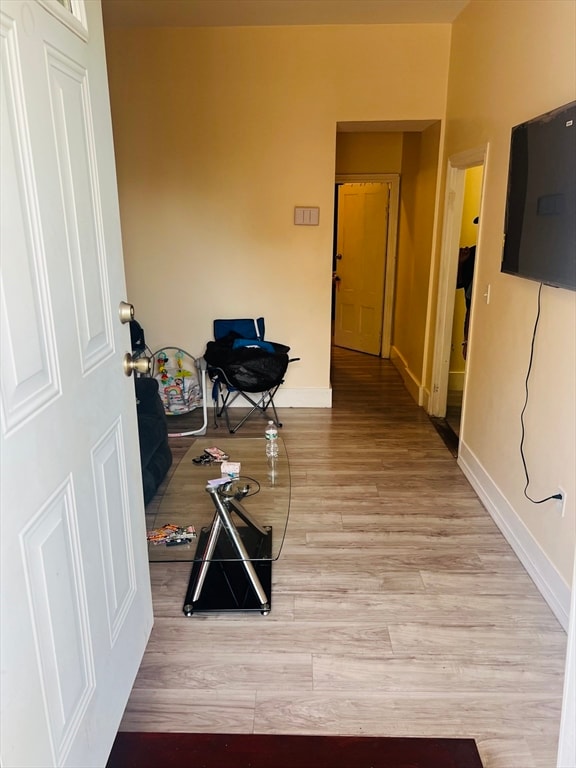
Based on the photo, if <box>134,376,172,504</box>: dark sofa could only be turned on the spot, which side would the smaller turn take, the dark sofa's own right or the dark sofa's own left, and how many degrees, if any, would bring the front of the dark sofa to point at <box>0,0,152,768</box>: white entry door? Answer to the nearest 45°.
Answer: approximately 90° to the dark sofa's own right

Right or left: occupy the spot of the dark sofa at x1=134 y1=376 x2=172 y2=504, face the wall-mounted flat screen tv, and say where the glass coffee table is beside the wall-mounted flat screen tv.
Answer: right

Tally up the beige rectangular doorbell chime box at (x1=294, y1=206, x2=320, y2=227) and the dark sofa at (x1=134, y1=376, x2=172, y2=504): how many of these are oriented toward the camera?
1

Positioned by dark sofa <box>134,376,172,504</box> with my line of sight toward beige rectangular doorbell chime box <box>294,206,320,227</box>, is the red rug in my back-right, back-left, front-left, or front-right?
back-right

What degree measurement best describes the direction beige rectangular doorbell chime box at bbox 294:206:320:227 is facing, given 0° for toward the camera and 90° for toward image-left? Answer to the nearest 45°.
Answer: approximately 0°

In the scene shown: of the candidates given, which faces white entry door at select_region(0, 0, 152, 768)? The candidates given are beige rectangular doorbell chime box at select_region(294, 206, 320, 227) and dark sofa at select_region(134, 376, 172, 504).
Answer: the beige rectangular doorbell chime box

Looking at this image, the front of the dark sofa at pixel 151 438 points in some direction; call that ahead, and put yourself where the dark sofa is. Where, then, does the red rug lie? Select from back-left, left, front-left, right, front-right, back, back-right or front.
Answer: right

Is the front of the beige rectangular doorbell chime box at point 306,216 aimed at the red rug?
yes

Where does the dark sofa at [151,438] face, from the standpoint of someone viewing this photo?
facing to the right of the viewer

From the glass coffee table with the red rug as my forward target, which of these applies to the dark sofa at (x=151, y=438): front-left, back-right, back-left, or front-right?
back-right

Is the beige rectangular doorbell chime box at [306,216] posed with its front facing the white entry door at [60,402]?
yes

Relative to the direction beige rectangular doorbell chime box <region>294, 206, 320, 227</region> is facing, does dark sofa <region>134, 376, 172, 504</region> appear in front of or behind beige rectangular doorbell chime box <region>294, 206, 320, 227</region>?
in front

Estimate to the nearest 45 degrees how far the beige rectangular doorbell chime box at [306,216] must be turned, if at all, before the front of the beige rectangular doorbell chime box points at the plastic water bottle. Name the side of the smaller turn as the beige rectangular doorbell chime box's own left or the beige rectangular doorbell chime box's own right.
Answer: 0° — it already faces it

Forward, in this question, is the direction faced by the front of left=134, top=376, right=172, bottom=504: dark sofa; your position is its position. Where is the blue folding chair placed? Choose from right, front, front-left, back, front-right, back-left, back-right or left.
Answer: front-left

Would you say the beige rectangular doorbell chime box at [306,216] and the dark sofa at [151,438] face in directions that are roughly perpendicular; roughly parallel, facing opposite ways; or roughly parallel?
roughly perpendicular

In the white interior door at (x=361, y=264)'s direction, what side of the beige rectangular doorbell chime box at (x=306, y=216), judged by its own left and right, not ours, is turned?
back

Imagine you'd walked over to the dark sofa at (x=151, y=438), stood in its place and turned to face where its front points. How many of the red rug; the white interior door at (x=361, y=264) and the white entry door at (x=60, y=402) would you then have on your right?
2
